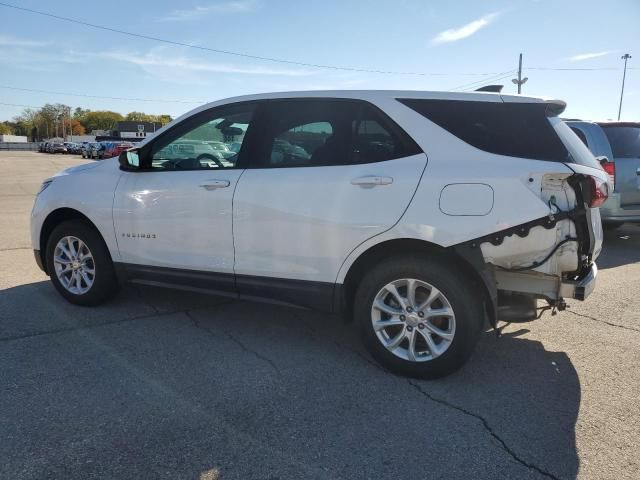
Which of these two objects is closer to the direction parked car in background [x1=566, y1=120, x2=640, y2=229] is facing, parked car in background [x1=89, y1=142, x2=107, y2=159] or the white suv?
the parked car in background

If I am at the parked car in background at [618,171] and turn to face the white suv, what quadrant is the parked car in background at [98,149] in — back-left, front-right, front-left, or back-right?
back-right

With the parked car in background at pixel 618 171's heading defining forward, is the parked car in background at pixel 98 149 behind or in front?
in front

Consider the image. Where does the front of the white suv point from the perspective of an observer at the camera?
facing away from the viewer and to the left of the viewer

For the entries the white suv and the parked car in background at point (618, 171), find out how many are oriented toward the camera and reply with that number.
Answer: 0

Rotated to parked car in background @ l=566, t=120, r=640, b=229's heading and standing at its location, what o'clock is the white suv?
The white suv is roughly at 8 o'clock from the parked car in background.

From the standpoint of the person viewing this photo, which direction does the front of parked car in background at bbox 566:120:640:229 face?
facing away from the viewer and to the left of the viewer
